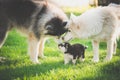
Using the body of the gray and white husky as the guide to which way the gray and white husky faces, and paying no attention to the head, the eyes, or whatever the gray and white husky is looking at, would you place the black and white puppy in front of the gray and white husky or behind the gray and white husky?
in front

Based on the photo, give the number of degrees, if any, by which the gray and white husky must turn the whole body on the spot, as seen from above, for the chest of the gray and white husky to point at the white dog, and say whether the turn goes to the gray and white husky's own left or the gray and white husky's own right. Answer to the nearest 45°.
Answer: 0° — it already faces it

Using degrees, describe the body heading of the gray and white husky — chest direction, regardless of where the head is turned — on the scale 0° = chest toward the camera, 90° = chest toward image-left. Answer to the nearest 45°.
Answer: approximately 270°
